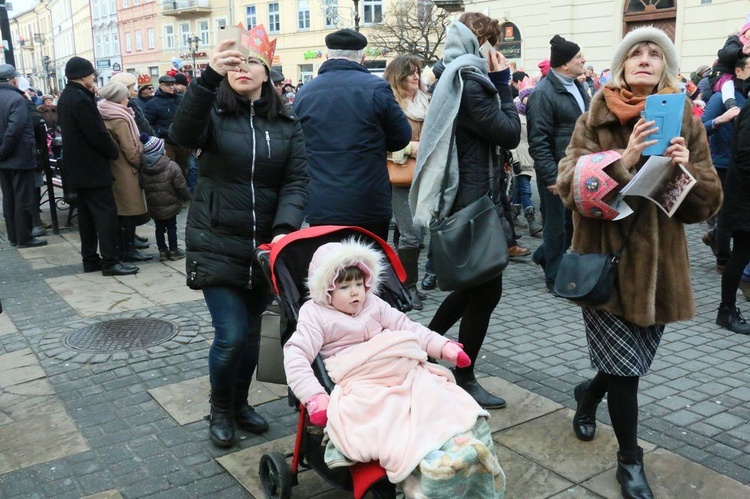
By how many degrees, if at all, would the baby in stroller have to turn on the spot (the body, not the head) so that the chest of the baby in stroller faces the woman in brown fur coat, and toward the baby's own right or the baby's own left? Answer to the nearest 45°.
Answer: approximately 90° to the baby's own left

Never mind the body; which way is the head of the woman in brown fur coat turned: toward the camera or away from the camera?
toward the camera

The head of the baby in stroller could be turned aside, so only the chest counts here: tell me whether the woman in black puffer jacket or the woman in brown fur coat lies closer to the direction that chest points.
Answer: the woman in brown fur coat

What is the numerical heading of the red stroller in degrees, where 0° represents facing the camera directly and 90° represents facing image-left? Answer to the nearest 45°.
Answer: approximately 315°

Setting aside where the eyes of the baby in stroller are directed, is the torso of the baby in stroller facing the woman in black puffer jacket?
no

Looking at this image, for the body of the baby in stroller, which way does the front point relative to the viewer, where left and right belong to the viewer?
facing the viewer and to the right of the viewer

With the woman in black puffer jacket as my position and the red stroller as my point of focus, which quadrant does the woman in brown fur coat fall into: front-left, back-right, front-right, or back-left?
front-left

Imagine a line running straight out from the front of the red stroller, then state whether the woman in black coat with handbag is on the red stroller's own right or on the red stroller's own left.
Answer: on the red stroller's own left

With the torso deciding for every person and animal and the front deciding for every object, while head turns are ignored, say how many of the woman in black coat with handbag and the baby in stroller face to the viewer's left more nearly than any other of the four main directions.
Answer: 0

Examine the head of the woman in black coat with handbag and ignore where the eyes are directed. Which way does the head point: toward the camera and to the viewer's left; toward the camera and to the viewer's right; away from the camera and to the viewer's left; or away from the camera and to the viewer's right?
away from the camera and to the viewer's right

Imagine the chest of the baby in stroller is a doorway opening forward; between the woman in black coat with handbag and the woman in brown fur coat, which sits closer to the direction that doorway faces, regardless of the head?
the woman in brown fur coat
